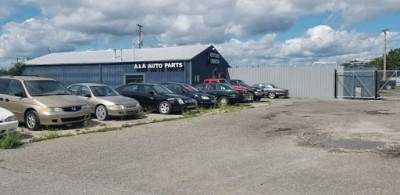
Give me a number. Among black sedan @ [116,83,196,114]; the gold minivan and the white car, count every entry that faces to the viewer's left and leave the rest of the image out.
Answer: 0

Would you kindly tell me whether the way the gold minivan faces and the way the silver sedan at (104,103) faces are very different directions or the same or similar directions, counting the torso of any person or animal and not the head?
same or similar directions

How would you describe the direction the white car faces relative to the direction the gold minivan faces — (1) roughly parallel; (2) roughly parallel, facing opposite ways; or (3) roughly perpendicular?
roughly parallel

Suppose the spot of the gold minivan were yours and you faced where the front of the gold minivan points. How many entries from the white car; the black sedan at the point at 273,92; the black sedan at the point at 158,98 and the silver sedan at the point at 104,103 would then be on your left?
3

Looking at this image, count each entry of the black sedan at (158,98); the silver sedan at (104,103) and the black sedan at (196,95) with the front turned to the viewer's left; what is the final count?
0

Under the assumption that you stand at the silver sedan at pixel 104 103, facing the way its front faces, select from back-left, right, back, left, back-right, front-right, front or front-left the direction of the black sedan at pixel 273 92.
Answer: left

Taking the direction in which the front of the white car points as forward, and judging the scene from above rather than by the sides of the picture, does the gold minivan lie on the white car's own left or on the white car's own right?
on the white car's own left

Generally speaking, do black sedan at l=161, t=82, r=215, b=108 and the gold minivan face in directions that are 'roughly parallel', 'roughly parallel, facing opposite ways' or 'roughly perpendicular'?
roughly parallel

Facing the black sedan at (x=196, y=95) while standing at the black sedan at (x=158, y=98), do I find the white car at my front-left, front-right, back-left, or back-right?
back-right

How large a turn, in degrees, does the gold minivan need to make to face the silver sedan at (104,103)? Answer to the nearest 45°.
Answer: approximately 90° to its left

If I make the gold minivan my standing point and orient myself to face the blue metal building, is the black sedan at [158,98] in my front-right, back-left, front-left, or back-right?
front-right

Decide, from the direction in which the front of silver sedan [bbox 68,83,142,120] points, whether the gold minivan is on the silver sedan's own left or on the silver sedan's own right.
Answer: on the silver sedan's own right
